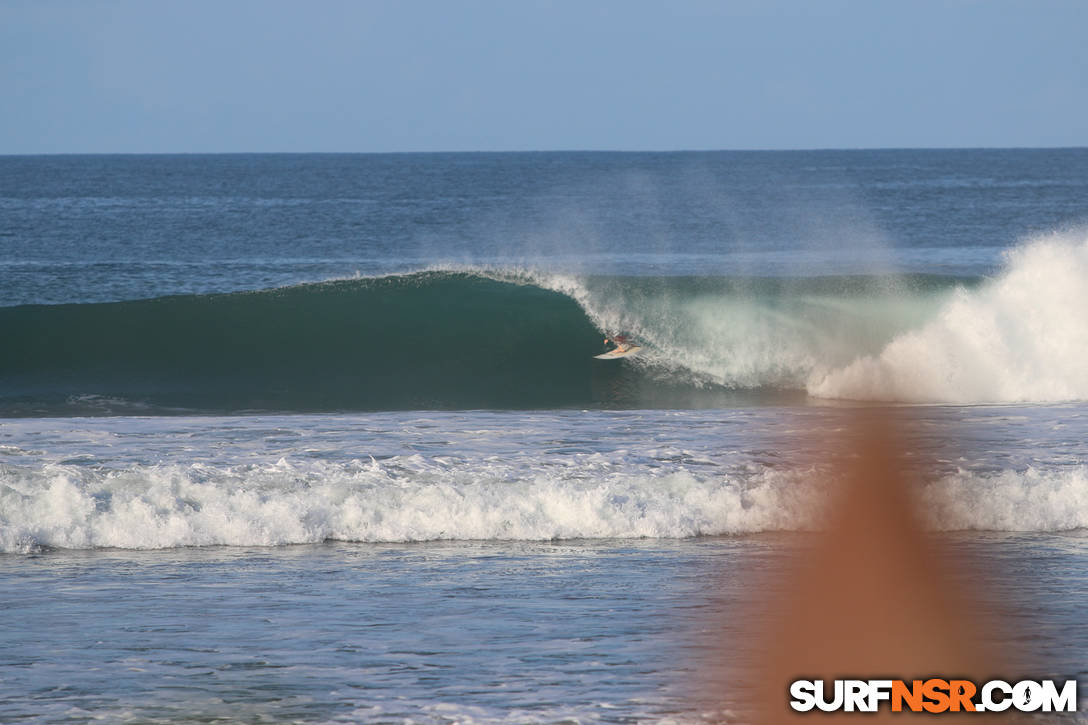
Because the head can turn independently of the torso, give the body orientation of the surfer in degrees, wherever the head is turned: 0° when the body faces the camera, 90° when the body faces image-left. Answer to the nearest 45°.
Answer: approximately 90°

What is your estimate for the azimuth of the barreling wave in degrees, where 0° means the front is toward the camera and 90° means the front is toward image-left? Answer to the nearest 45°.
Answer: approximately 0°
